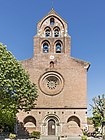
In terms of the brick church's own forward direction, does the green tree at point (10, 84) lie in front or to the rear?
in front

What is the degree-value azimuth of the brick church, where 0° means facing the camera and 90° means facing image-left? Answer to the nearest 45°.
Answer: approximately 0°
